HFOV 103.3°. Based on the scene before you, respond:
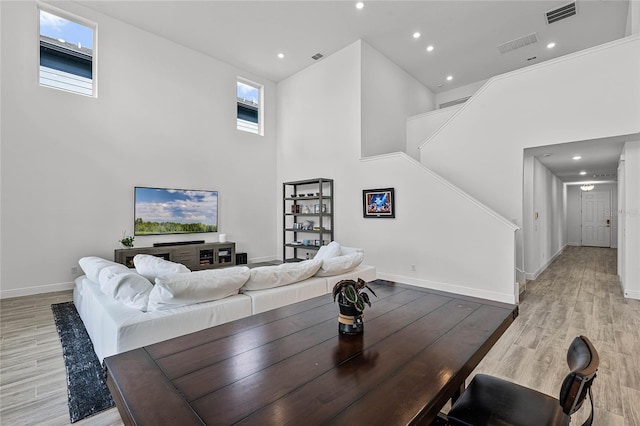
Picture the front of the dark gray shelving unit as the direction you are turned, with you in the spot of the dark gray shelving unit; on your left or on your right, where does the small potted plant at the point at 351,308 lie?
on your left

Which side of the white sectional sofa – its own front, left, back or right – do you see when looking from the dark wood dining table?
back

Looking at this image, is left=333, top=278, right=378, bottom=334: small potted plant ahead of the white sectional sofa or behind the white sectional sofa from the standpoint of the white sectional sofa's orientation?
behind

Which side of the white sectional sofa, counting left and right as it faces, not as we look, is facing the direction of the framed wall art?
right

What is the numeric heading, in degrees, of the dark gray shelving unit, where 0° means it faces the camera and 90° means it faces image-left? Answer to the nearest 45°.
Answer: approximately 45°

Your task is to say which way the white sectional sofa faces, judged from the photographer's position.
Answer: facing away from the viewer and to the left of the viewer
